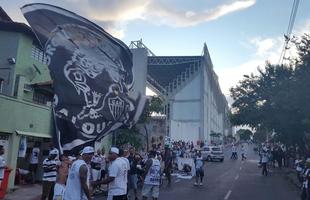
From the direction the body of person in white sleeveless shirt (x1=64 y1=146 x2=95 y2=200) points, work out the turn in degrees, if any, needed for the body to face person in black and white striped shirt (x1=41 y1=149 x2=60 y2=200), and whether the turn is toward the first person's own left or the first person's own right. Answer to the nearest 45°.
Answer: approximately 45° to the first person's own left

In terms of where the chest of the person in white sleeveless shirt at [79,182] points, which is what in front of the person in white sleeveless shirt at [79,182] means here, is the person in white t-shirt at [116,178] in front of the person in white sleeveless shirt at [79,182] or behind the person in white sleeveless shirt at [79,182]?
in front

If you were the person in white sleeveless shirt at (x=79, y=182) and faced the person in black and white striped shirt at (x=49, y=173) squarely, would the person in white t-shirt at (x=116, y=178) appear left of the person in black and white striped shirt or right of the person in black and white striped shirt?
right

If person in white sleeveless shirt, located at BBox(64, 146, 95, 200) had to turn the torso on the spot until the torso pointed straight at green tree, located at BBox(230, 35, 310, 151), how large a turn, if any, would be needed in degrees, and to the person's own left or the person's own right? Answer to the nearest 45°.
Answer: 0° — they already face it

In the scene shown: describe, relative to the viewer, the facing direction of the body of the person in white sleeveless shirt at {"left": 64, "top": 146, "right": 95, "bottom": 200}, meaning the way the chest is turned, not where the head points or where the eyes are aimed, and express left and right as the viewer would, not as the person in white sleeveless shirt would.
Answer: facing away from the viewer and to the right of the viewer

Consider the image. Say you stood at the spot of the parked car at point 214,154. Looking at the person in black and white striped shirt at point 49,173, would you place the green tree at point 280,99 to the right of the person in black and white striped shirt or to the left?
left

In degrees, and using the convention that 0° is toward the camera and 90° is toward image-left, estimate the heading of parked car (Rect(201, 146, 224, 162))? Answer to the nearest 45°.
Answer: approximately 315°

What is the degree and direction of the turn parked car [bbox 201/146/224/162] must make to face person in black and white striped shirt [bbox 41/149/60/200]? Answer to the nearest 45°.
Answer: approximately 45° to its right

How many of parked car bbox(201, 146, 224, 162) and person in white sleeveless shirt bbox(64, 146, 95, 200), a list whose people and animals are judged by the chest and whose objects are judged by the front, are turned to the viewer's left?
0

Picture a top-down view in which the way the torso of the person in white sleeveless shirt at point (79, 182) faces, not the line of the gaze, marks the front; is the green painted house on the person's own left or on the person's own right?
on the person's own left
